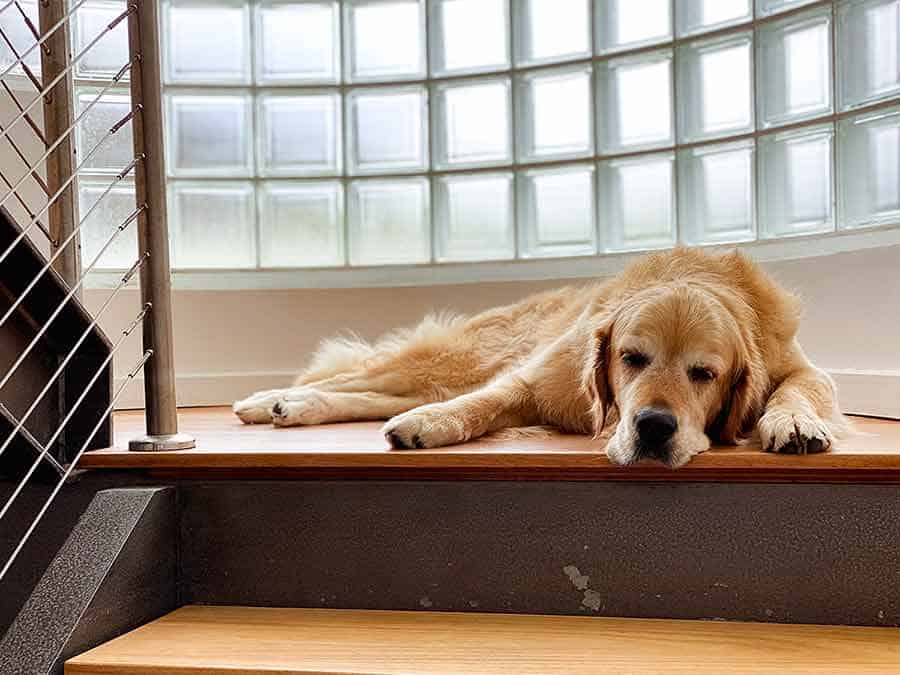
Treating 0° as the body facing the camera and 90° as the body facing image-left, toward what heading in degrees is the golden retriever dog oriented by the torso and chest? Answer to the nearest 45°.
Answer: approximately 315°

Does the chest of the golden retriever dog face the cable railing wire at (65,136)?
no

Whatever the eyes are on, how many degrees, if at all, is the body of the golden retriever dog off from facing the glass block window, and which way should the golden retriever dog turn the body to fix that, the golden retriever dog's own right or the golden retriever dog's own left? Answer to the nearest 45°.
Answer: approximately 135° to the golden retriever dog's own left

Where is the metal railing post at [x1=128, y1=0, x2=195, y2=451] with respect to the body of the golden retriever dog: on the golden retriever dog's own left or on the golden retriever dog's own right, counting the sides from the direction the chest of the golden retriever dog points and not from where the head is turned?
on the golden retriever dog's own right

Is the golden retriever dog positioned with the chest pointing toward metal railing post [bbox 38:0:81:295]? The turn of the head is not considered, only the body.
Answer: no

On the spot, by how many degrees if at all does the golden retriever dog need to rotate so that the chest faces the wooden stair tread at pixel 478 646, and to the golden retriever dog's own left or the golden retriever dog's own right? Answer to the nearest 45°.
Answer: approximately 90° to the golden retriever dog's own right

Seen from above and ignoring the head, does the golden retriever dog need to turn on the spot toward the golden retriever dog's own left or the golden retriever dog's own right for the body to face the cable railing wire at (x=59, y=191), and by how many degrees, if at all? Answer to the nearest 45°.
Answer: approximately 135° to the golden retriever dog's own right
